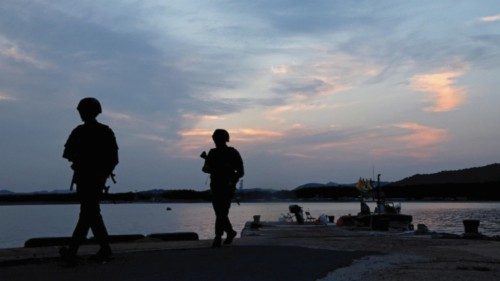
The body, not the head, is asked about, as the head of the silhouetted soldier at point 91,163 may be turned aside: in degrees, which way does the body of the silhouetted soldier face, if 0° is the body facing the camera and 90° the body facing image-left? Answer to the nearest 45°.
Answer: approximately 45°

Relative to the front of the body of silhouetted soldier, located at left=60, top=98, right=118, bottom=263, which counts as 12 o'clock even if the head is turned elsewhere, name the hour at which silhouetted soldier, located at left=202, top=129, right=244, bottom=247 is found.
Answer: silhouetted soldier, located at left=202, top=129, right=244, bottom=247 is roughly at 6 o'clock from silhouetted soldier, located at left=60, top=98, right=118, bottom=263.

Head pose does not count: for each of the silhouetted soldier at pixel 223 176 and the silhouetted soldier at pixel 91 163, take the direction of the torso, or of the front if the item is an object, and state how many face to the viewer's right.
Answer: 0

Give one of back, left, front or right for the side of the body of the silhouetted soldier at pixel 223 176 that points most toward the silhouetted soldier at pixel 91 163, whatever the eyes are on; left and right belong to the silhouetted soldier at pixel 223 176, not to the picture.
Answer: front

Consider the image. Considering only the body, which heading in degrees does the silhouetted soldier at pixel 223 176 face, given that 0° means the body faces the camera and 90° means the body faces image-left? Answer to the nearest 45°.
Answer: approximately 45°
